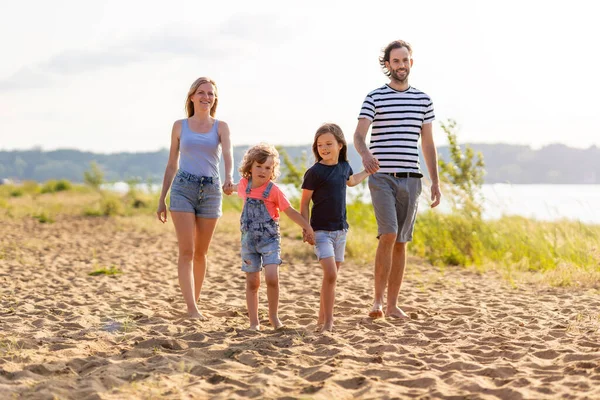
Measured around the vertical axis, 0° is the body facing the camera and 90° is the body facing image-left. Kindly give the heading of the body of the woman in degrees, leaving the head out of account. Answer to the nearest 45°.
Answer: approximately 0°

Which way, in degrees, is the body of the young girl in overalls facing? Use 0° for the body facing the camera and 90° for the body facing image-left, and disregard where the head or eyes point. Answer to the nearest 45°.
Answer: approximately 0°

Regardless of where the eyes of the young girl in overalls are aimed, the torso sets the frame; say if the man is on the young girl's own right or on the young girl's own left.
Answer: on the young girl's own left

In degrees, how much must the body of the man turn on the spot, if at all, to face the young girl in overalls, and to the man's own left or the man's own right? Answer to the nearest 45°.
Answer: approximately 45° to the man's own right
